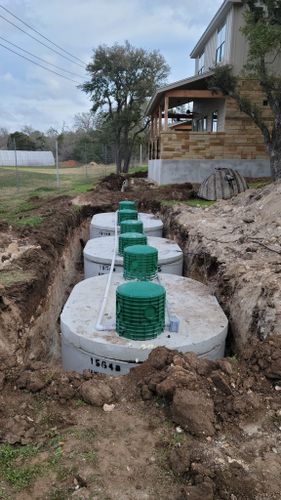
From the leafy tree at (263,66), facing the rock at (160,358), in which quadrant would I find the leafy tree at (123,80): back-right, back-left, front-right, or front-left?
back-right

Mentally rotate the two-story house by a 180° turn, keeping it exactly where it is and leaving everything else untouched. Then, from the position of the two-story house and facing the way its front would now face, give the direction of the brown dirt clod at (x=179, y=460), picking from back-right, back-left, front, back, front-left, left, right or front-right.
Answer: right

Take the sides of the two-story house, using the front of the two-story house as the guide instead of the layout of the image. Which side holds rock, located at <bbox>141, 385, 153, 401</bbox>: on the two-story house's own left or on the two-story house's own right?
on the two-story house's own left

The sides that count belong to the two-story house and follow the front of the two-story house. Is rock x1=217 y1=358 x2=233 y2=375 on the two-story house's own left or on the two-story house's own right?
on the two-story house's own left

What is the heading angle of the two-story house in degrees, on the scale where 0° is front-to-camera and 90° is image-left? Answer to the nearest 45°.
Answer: approximately 90°

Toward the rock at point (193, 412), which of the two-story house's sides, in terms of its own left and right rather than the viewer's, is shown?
left

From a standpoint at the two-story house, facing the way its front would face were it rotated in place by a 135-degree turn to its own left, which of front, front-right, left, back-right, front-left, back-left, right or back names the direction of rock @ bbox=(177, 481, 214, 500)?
front-right

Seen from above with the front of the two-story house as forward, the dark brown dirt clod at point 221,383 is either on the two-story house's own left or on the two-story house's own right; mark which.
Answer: on the two-story house's own left

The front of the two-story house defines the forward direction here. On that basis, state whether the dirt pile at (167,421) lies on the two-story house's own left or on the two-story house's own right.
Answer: on the two-story house's own left

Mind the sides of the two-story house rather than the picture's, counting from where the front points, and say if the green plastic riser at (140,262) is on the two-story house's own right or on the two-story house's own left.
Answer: on the two-story house's own left

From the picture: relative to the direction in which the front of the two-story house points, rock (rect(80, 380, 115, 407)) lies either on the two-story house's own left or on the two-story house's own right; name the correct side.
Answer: on the two-story house's own left

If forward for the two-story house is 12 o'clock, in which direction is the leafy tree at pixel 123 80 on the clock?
The leafy tree is roughly at 2 o'clock from the two-story house.
